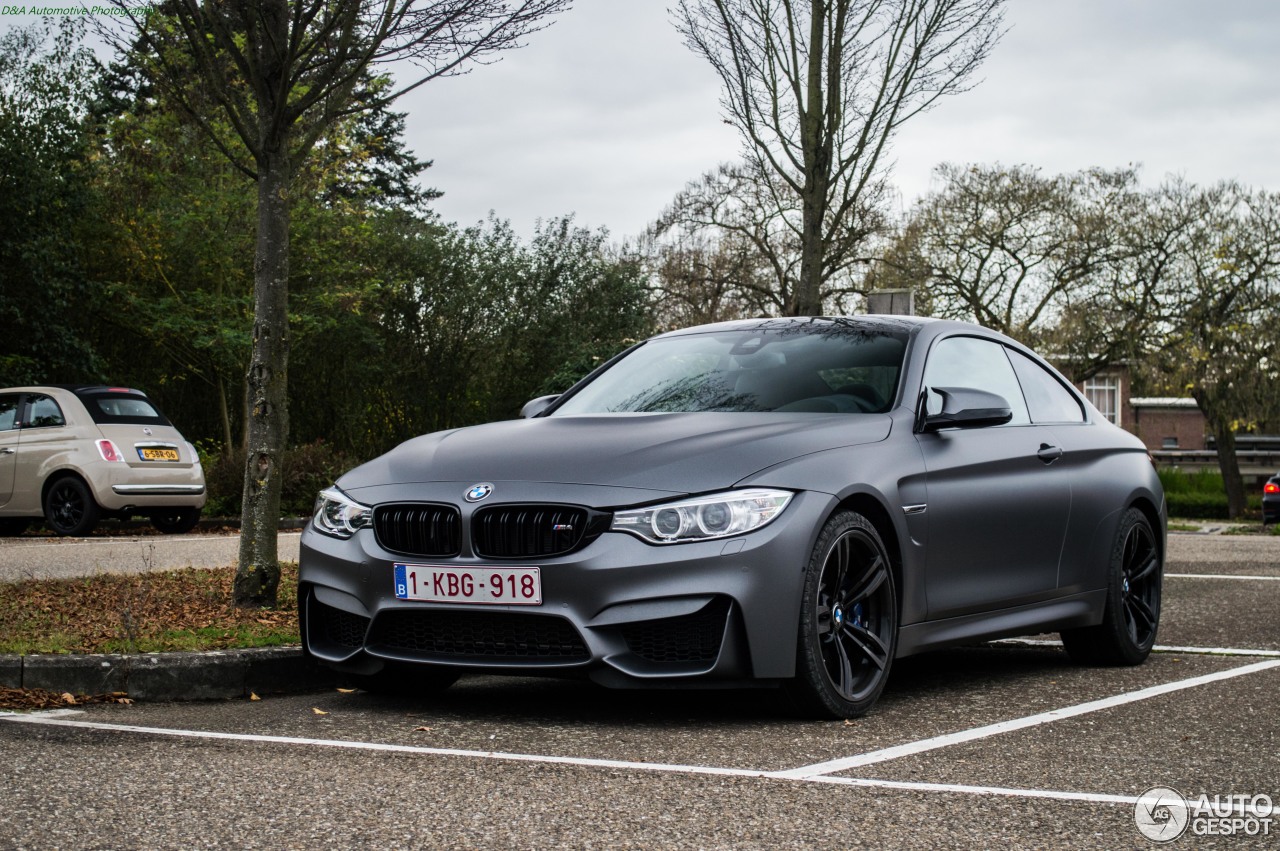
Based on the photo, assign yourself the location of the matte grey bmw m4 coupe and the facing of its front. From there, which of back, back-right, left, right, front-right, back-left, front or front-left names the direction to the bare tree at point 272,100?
right

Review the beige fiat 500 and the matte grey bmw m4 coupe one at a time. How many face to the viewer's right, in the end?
0

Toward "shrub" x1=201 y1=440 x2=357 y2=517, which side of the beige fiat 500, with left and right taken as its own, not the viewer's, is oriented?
right

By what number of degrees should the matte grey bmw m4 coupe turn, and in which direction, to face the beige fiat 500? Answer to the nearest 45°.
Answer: approximately 90° to its right

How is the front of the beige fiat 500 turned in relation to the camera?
facing away from the viewer and to the left of the viewer

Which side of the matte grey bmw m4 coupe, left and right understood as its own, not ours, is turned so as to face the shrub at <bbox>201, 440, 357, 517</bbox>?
right

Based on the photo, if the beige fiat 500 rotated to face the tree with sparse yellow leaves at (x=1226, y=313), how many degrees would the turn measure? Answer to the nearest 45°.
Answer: approximately 135° to its right
